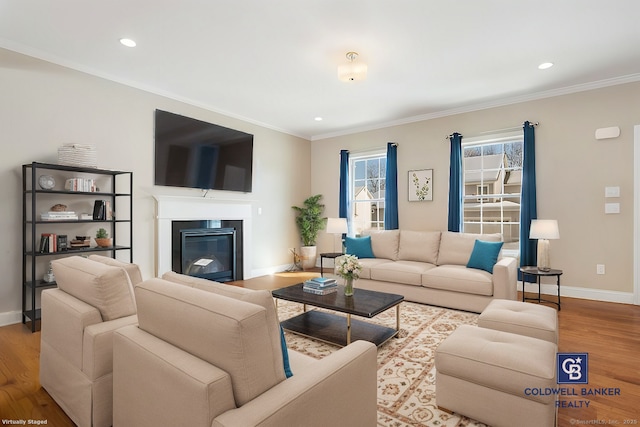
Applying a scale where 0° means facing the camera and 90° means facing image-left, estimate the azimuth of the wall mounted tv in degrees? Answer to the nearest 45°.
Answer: approximately 315°

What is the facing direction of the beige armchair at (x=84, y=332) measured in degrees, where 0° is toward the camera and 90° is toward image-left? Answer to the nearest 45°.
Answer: approximately 225°

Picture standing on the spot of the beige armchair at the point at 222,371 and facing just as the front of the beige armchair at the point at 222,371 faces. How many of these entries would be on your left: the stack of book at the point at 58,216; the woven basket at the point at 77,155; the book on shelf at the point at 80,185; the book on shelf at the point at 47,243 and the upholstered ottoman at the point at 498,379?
4

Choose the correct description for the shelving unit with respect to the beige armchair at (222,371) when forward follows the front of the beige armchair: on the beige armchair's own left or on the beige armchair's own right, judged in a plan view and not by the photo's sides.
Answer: on the beige armchair's own left

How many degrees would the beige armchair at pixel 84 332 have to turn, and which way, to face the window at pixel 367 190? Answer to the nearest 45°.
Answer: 0° — it already faces it

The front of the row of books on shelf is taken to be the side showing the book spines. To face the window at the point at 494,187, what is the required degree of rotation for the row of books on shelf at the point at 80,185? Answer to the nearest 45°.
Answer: approximately 90° to its left

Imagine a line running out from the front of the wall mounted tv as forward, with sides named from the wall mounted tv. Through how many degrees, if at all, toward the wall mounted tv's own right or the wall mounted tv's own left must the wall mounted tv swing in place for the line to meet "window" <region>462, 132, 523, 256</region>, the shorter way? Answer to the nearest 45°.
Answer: approximately 45° to the wall mounted tv's own left

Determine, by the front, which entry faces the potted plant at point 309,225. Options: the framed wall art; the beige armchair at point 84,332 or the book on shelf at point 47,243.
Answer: the beige armchair

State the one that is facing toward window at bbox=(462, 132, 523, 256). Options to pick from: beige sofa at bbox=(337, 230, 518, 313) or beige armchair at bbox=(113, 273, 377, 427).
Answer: beige armchair at bbox=(113, 273, 377, 427)
